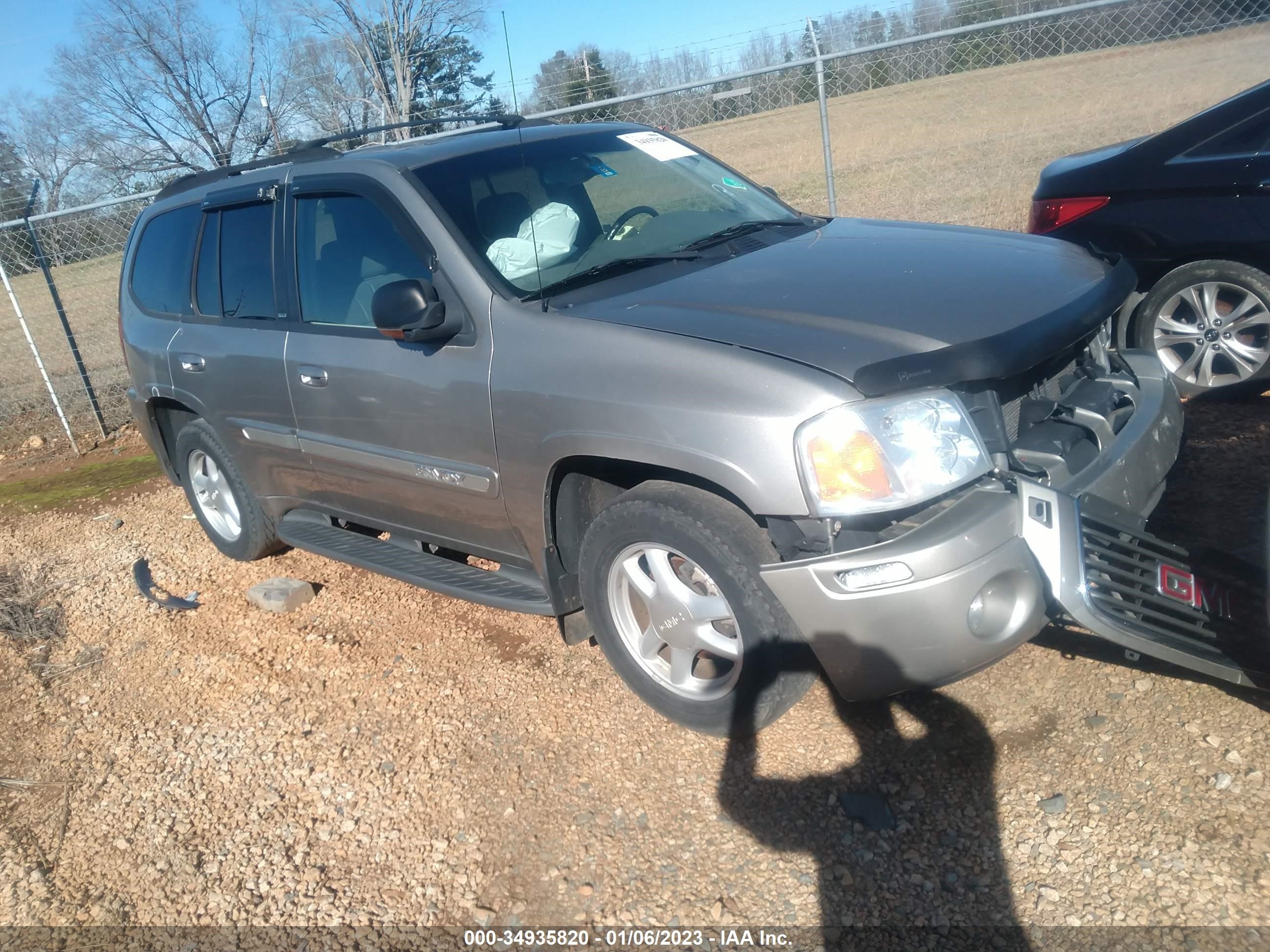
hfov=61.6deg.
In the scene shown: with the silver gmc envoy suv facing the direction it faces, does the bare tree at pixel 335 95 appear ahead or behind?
behind

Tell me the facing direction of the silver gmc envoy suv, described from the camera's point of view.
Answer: facing the viewer and to the right of the viewer
